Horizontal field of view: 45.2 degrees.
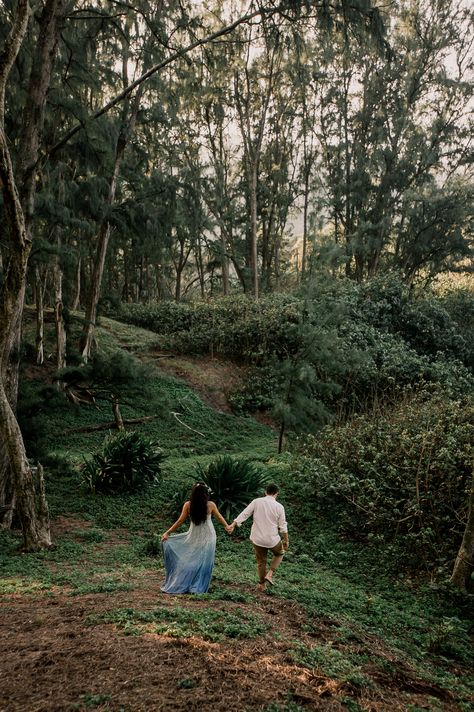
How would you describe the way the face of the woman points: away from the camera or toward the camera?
away from the camera

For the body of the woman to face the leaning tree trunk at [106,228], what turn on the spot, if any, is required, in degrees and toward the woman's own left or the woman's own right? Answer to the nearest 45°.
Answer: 0° — they already face it

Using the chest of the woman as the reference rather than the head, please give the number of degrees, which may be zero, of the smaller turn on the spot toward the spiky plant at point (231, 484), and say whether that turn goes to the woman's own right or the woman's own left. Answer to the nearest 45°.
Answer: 0° — they already face it

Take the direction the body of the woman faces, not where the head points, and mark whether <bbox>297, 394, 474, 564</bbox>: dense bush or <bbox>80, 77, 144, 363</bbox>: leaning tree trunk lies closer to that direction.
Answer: the leaning tree trunk

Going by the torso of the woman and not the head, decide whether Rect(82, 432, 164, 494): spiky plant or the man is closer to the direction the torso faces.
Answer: the spiky plant

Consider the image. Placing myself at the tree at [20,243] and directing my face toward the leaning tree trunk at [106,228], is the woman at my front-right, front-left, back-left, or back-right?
back-right

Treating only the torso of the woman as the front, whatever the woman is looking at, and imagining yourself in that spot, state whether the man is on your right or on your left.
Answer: on your right

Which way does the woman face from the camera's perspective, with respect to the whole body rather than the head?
away from the camera
